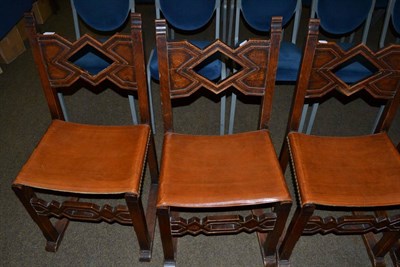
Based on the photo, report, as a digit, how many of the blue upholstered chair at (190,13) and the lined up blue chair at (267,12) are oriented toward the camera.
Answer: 2

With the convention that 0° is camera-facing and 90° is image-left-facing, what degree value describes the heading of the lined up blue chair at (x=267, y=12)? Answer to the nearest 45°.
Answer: approximately 0°

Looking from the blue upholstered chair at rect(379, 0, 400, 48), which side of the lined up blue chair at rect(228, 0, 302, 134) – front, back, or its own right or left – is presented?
left

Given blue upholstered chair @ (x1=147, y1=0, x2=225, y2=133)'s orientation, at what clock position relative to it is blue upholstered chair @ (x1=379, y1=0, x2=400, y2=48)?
blue upholstered chair @ (x1=379, y1=0, x2=400, y2=48) is roughly at 9 o'clock from blue upholstered chair @ (x1=147, y1=0, x2=225, y2=133).
